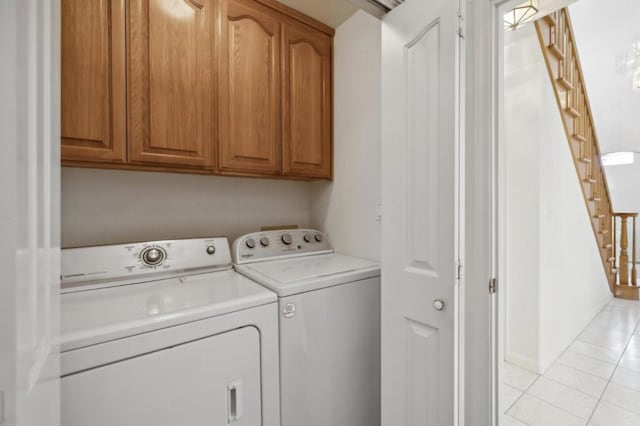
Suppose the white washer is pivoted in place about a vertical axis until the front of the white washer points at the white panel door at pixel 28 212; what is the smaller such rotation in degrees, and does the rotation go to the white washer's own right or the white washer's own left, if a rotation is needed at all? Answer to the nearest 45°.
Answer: approximately 90° to the white washer's own right

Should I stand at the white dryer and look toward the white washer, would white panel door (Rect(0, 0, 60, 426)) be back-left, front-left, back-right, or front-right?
back-right

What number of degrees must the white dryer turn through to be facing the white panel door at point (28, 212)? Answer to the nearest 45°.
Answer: approximately 45° to its right

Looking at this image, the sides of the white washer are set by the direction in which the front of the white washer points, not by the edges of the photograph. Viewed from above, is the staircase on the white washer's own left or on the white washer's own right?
on the white washer's own left

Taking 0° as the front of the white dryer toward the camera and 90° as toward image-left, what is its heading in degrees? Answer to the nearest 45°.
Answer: approximately 315°

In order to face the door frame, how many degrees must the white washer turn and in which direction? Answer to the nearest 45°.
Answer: approximately 45° to its left

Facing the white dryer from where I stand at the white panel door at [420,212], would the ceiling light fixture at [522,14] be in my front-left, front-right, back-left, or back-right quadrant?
back-right

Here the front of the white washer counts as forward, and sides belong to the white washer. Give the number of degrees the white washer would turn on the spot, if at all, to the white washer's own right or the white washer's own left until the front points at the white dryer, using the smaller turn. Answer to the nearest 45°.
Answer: approximately 90° to the white washer's own right
